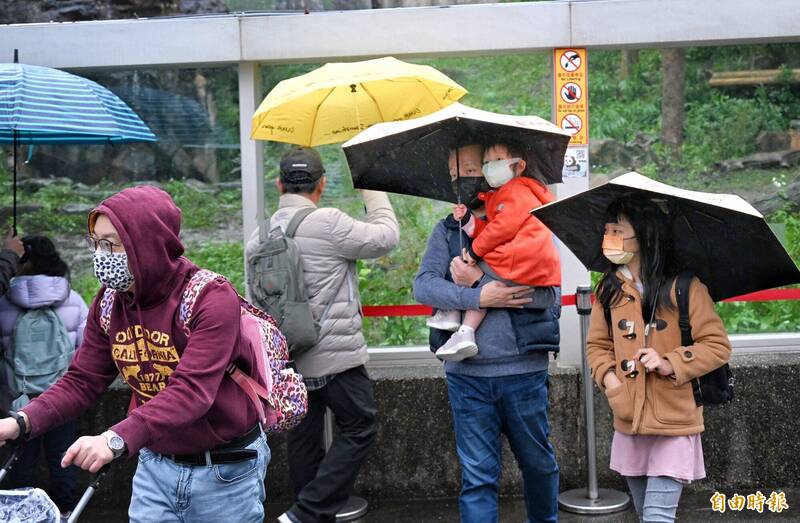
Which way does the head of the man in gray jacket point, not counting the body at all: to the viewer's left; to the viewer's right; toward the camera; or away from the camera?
away from the camera

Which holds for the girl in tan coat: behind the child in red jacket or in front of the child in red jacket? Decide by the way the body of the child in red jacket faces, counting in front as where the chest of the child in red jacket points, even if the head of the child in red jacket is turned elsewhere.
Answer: behind

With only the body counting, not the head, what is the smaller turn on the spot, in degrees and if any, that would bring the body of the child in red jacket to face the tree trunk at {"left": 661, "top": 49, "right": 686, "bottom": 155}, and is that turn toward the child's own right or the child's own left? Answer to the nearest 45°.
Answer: approximately 135° to the child's own right

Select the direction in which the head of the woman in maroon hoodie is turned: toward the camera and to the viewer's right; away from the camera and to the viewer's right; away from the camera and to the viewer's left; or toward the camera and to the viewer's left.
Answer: toward the camera and to the viewer's left

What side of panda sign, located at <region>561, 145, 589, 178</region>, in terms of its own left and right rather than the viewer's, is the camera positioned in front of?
front

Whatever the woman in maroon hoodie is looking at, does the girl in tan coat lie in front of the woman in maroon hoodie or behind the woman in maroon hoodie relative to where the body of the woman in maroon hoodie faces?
behind

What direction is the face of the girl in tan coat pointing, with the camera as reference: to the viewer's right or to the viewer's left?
to the viewer's left

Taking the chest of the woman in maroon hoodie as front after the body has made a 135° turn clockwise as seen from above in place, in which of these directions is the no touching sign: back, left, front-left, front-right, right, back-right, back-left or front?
front-right

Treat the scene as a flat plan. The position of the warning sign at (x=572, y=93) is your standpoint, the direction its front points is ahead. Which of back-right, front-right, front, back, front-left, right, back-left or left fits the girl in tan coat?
front

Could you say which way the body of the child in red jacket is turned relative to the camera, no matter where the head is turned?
to the viewer's left
